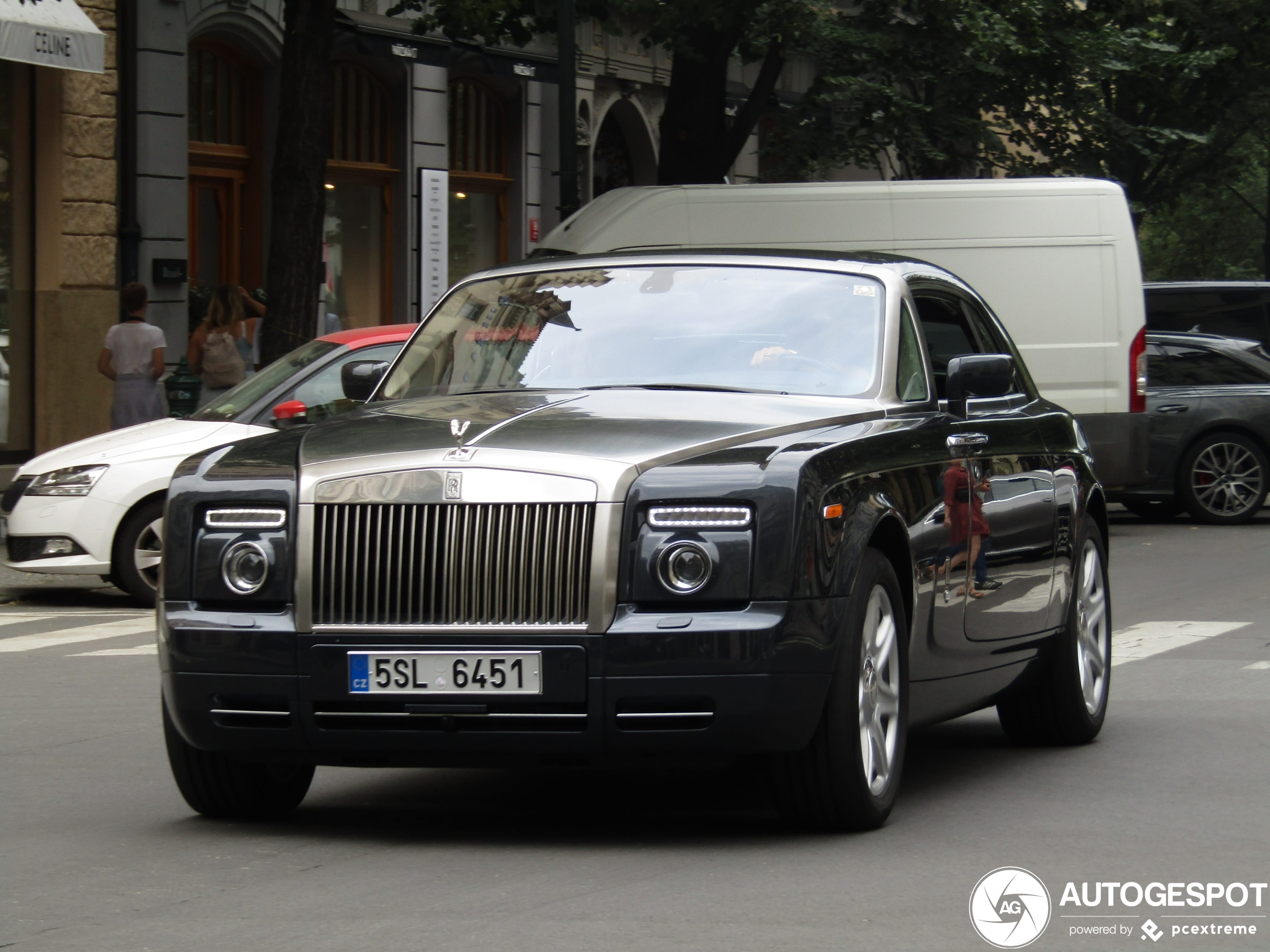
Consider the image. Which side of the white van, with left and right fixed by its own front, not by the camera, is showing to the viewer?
left

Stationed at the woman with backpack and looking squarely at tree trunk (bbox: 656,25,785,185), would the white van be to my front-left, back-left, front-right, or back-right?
front-right

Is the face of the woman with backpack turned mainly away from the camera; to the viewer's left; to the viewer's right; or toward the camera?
away from the camera

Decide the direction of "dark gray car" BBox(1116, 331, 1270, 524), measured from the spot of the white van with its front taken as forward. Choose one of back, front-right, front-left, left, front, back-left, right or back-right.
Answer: back-right

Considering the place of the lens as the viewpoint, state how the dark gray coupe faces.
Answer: facing the viewer and to the left of the viewer

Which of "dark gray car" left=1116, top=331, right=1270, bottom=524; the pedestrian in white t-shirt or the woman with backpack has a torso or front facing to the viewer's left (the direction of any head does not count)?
the dark gray car

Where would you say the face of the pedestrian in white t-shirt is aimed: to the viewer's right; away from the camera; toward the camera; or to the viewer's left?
away from the camera

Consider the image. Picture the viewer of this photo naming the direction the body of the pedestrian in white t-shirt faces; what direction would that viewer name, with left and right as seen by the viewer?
facing away from the viewer

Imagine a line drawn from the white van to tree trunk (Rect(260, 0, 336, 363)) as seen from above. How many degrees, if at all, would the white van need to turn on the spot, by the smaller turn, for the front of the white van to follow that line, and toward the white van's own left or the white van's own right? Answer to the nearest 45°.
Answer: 0° — it already faces it

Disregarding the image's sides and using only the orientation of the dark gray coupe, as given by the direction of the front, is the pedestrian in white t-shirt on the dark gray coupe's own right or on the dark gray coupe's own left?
on the dark gray coupe's own right

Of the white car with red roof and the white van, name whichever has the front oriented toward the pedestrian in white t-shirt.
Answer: the white van

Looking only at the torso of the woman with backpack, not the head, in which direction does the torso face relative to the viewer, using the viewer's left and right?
facing away from the viewer

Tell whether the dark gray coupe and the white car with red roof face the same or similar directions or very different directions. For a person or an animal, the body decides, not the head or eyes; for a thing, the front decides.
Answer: same or similar directions

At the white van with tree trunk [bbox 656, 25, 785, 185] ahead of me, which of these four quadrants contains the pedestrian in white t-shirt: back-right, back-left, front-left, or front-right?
front-left

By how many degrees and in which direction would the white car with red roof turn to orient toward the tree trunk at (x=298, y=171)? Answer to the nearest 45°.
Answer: approximately 135° to its right
